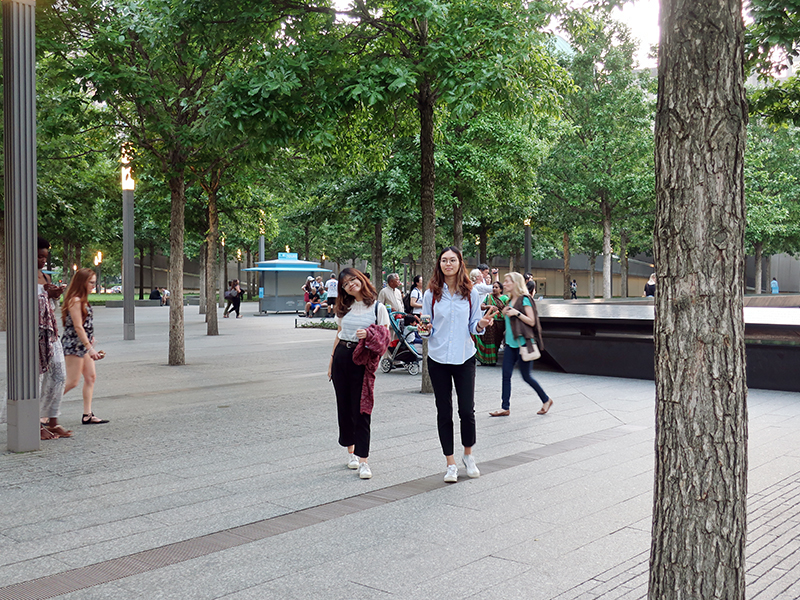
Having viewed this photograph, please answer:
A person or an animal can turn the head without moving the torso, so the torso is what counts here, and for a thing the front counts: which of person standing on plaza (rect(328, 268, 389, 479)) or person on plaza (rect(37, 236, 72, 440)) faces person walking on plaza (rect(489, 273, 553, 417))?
person on plaza (rect(37, 236, 72, 440))

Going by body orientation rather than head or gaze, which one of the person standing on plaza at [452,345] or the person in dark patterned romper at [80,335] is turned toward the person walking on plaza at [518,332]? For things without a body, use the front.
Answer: the person in dark patterned romper at [80,335]

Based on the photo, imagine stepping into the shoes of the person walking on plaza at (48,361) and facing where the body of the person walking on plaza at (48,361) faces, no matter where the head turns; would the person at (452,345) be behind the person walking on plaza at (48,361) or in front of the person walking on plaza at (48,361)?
in front

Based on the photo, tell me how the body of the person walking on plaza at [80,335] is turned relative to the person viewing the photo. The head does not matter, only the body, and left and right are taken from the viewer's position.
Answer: facing to the right of the viewer

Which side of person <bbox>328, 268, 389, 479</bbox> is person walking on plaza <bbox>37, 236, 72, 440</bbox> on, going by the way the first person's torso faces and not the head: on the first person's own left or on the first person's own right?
on the first person's own right

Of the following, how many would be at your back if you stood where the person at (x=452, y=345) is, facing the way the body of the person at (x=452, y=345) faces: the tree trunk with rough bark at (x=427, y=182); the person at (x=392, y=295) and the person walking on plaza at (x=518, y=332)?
3

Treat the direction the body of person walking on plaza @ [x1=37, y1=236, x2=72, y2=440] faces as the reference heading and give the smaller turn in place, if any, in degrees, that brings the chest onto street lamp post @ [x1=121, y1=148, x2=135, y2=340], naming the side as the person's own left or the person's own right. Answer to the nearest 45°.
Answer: approximately 90° to the person's own left

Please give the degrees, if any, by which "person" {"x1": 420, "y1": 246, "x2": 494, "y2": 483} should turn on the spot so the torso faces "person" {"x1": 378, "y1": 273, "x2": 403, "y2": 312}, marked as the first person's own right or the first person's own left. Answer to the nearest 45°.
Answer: approximately 180°

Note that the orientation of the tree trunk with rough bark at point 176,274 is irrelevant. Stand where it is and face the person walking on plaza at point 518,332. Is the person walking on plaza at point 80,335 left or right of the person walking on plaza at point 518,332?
right

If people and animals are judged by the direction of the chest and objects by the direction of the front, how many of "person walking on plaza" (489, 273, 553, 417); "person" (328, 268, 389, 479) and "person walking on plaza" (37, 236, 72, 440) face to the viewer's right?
1

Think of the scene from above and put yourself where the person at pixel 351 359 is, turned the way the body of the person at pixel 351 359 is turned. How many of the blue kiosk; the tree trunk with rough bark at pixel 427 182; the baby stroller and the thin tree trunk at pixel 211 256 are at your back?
4

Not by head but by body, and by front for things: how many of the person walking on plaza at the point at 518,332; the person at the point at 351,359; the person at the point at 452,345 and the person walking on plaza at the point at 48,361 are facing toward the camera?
2

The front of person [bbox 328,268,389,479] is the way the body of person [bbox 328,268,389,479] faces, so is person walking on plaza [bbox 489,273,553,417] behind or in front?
behind
